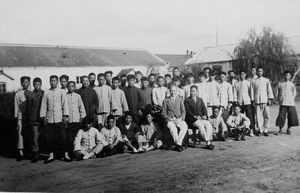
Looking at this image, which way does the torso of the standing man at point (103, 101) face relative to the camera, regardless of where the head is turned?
toward the camera

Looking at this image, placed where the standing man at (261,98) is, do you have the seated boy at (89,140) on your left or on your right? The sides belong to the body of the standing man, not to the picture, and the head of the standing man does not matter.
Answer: on your right

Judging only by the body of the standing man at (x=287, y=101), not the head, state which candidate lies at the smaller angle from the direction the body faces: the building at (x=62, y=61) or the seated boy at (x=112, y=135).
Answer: the seated boy

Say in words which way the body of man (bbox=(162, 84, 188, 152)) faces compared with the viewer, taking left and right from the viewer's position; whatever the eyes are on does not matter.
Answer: facing the viewer

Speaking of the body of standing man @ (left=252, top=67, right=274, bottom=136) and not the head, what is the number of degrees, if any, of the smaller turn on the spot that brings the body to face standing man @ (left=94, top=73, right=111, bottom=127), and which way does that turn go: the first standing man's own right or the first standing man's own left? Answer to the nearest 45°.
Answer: approximately 45° to the first standing man's own right

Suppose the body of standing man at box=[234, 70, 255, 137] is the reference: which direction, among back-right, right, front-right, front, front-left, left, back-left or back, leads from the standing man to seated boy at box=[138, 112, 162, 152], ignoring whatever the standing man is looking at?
front-right

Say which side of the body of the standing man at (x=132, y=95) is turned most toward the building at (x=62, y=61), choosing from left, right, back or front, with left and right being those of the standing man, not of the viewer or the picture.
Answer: back

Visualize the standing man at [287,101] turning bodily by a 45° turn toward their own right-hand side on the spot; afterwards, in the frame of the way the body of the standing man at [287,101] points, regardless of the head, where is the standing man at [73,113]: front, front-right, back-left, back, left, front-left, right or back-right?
front

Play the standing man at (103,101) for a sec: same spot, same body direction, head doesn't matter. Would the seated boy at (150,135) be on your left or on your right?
on your left

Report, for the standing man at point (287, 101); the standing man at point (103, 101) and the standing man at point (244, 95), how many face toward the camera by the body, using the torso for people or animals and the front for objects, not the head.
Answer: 3

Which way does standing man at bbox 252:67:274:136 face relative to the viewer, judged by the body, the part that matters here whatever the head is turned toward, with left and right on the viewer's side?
facing the viewer

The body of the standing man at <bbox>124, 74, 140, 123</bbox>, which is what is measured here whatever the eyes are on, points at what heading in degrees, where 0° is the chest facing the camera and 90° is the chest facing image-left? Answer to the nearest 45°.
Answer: approximately 0°
